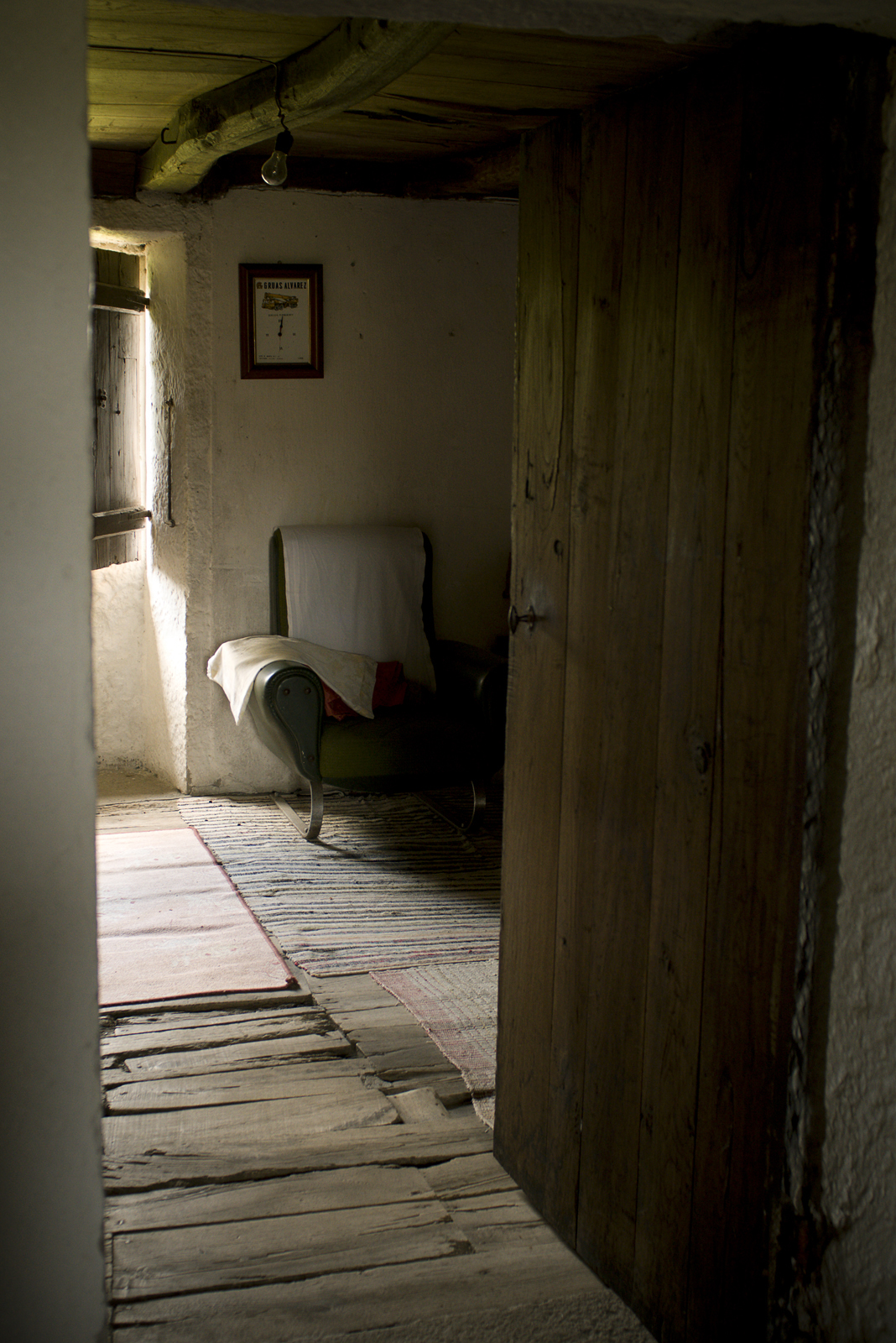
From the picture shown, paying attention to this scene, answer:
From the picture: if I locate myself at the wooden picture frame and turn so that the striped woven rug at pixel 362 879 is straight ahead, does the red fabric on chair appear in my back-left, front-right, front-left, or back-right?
front-left

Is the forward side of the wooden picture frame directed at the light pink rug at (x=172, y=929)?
yes

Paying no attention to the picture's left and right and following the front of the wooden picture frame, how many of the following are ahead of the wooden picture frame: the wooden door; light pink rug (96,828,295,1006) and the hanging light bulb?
3

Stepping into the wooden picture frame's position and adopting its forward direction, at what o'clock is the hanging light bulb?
The hanging light bulb is roughly at 12 o'clock from the wooden picture frame.

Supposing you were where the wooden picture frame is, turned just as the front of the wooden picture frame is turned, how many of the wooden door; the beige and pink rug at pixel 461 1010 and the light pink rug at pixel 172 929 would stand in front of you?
3

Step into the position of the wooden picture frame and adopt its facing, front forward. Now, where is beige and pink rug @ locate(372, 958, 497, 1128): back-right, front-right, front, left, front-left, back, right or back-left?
front

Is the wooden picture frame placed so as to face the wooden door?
yes

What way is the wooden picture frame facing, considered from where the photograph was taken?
facing the viewer

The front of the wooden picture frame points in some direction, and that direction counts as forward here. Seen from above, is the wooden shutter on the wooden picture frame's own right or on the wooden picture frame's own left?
on the wooden picture frame's own right
